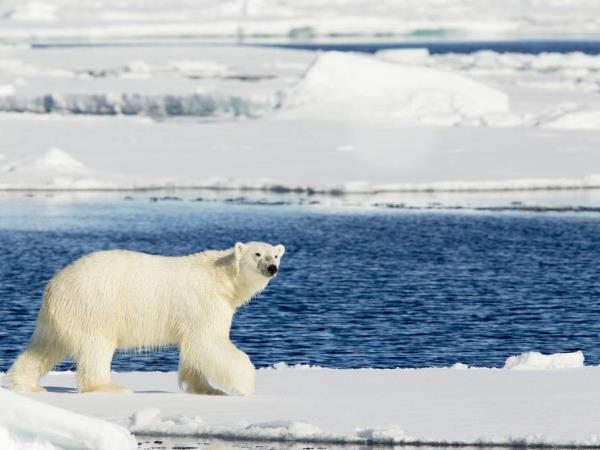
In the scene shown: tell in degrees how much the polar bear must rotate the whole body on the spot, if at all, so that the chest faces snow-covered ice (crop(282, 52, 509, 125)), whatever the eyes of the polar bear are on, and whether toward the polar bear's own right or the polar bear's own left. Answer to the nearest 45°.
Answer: approximately 90° to the polar bear's own left

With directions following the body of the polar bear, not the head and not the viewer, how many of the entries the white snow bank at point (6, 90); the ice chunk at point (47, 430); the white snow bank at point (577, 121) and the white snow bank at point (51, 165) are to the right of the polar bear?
1

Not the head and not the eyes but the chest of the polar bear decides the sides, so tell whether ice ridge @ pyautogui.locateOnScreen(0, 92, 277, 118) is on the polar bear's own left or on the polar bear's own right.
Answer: on the polar bear's own left

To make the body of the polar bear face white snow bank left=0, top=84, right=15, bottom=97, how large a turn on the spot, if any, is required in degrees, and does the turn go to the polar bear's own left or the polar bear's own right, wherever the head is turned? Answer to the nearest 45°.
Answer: approximately 90° to the polar bear's own left

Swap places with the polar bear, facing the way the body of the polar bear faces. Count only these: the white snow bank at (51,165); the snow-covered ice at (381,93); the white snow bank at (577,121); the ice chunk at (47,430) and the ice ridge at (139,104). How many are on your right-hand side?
1

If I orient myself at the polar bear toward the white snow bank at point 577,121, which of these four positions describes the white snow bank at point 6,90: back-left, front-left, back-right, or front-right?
front-left

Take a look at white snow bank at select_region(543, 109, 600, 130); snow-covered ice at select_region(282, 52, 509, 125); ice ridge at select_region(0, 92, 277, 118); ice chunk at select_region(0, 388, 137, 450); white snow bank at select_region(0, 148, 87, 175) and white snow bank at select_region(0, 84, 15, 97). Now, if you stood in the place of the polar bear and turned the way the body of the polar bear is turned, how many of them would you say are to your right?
1

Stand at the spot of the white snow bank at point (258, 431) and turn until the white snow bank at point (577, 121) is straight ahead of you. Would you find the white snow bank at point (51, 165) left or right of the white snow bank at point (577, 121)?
left

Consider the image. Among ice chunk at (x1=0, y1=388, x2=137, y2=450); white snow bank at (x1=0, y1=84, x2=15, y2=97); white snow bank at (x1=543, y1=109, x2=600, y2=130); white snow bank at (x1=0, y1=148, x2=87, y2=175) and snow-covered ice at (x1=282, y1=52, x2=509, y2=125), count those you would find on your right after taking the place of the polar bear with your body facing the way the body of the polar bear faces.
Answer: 1

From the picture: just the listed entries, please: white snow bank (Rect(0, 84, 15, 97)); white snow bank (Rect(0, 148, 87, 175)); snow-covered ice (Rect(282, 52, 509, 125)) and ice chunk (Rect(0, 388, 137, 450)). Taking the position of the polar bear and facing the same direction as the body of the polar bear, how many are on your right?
1

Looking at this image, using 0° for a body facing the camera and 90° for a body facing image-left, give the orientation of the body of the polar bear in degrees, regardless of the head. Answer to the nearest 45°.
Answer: approximately 270°

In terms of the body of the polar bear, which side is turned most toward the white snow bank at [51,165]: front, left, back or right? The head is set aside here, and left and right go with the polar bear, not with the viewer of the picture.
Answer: left
